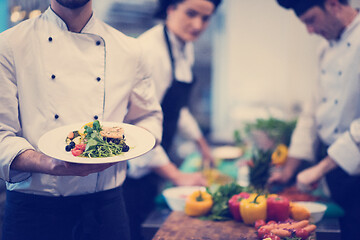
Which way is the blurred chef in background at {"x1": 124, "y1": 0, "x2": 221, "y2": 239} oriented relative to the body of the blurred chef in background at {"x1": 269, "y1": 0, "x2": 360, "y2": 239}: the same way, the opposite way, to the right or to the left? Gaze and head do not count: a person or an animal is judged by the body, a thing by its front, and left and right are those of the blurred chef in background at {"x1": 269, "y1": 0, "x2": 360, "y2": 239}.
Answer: to the left

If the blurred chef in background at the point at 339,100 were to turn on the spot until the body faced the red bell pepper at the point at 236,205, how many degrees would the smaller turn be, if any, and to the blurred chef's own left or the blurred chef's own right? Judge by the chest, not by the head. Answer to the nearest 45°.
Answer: approximately 45° to the blurred chef's own left

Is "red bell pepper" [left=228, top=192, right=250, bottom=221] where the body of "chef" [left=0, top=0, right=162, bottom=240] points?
no

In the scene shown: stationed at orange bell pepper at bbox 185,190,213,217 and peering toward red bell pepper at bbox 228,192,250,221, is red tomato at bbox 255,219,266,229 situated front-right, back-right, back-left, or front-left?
front-right

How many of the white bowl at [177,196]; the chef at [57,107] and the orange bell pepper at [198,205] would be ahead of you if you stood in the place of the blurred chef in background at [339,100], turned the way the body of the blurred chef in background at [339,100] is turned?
3

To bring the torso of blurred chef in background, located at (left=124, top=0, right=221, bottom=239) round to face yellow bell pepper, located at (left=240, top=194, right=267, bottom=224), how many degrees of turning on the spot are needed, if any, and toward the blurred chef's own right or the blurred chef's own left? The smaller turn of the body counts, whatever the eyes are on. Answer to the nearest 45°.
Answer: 0° — they already face it

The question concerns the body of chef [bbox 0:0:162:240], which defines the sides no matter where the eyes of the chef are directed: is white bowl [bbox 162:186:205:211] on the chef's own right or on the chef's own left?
on the chef's own left

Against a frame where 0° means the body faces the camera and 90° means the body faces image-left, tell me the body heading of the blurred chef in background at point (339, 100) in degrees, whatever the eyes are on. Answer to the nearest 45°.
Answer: approximately 45°

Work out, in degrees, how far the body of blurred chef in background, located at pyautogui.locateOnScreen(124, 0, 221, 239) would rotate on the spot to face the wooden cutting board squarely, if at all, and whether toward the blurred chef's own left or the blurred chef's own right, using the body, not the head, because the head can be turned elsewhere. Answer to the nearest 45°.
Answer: approximately 45° to the blurred chef's own right

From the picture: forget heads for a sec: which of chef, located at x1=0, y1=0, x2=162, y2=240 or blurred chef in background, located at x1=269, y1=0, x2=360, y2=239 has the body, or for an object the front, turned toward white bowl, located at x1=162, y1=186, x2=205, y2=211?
the blurred chef in background

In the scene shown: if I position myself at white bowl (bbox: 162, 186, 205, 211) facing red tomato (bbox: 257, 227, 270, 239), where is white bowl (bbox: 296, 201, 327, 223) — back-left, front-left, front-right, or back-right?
front-left

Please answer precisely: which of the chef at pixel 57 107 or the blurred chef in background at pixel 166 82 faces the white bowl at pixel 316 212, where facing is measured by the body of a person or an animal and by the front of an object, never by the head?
the blurred chef in background

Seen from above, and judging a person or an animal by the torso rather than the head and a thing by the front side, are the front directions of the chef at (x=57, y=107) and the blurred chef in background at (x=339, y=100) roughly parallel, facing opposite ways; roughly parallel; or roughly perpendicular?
roughly perpendicular

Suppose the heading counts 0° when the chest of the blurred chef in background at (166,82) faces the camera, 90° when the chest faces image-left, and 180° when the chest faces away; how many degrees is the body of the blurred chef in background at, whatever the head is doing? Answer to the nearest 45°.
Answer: approximately 315°

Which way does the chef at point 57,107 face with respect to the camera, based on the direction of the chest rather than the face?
toward the camera

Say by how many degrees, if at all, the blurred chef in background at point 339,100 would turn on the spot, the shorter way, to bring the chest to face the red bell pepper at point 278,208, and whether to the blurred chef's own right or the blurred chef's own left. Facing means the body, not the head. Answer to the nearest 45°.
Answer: approximately 45° to the blurred chef's own left

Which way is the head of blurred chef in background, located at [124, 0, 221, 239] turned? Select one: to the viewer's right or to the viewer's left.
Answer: to the viewer's right

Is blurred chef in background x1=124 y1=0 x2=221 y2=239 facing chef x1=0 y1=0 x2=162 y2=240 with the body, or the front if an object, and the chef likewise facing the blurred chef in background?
no

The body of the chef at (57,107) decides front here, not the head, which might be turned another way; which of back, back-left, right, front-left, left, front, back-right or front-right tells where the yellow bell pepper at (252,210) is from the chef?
left

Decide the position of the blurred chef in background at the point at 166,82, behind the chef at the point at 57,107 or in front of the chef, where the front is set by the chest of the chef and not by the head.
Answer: behind

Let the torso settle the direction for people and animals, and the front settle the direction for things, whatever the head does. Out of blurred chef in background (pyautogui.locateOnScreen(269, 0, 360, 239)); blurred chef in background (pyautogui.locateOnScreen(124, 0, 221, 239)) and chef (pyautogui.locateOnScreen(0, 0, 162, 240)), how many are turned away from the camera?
0
